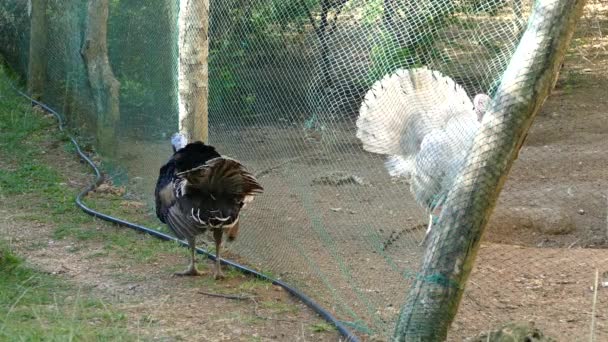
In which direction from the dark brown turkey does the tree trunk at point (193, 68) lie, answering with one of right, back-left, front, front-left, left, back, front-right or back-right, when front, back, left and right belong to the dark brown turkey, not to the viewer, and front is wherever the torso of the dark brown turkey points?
front-right

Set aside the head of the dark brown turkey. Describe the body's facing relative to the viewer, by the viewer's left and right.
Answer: facing away from the viewer and to the left of the viewer

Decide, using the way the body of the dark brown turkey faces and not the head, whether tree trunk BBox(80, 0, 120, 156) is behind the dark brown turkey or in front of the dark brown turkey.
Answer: in front
